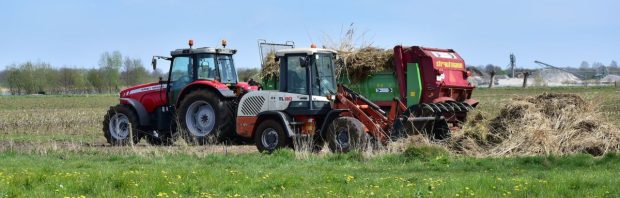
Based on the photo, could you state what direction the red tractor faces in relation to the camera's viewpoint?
facing away from the viewer and to the left of the viewer

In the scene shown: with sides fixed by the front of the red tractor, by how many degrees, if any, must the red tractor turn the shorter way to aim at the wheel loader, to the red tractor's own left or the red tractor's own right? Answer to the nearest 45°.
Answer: approximately 180°

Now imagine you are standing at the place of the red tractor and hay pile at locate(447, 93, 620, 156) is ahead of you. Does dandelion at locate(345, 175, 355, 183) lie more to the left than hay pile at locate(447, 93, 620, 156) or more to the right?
right

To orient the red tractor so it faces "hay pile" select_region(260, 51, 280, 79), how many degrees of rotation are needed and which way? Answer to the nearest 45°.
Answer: approximately 135° to its right

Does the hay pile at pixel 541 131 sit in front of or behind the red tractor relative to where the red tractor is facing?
behind

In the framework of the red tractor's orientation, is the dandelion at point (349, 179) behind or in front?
behind
